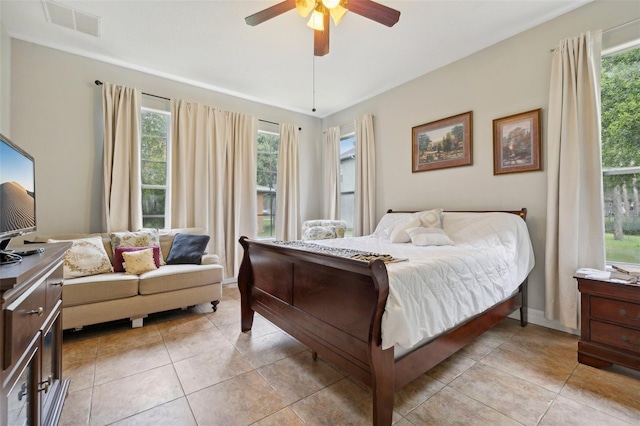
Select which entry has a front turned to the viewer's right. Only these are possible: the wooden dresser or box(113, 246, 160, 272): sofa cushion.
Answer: the wooden dresser

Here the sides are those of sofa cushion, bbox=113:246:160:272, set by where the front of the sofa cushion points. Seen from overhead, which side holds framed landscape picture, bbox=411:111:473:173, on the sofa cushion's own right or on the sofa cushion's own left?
on the sofa cushion's own left

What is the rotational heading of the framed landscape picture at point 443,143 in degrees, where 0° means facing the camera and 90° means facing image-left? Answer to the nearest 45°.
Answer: approximately 45°

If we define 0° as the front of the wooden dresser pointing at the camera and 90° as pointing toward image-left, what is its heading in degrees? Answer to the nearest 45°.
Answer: approximately 270°

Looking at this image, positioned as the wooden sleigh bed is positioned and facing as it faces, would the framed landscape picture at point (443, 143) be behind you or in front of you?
behind

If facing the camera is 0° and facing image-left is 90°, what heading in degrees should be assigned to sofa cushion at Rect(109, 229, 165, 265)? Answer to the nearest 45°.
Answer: approximately 0°

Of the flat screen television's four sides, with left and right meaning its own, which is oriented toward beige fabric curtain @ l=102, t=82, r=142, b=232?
left

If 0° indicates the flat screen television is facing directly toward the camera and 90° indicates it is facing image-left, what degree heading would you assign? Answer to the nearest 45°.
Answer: approximately 315°

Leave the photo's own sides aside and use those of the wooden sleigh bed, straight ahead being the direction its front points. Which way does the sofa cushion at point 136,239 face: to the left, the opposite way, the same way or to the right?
to the left
